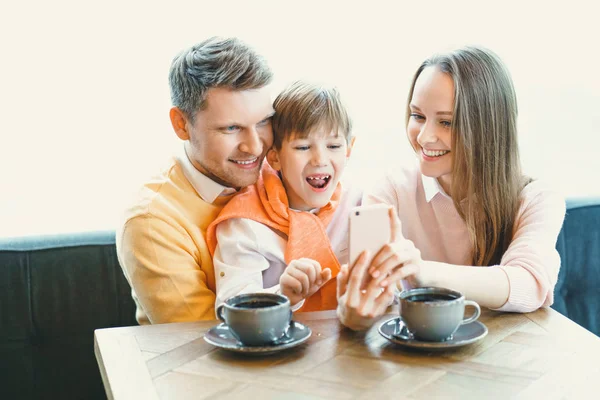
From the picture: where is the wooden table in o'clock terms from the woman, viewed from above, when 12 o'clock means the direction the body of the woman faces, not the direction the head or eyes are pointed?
The wooden table is roughly at 11 o'clock from the woman.

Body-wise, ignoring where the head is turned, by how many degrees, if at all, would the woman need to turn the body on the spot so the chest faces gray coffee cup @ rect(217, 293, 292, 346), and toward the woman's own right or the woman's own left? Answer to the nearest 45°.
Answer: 0° — they already face it

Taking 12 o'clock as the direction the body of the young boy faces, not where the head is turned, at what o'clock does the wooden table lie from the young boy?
The wooden table is roughly at 1 o'clock from the young boy.

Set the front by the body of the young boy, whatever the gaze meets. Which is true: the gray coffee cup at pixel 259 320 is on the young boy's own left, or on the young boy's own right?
on the young boy's own right

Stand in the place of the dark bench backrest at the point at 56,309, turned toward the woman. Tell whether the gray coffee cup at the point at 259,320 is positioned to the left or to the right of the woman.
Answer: right

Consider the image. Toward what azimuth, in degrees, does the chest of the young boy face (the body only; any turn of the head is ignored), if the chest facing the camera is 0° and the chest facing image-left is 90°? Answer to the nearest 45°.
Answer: approximately 315°

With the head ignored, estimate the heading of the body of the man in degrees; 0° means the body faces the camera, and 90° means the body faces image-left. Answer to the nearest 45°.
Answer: approximately 315°

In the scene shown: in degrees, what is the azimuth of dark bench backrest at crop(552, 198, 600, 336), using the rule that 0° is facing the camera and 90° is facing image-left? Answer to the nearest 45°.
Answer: approximately 45°
